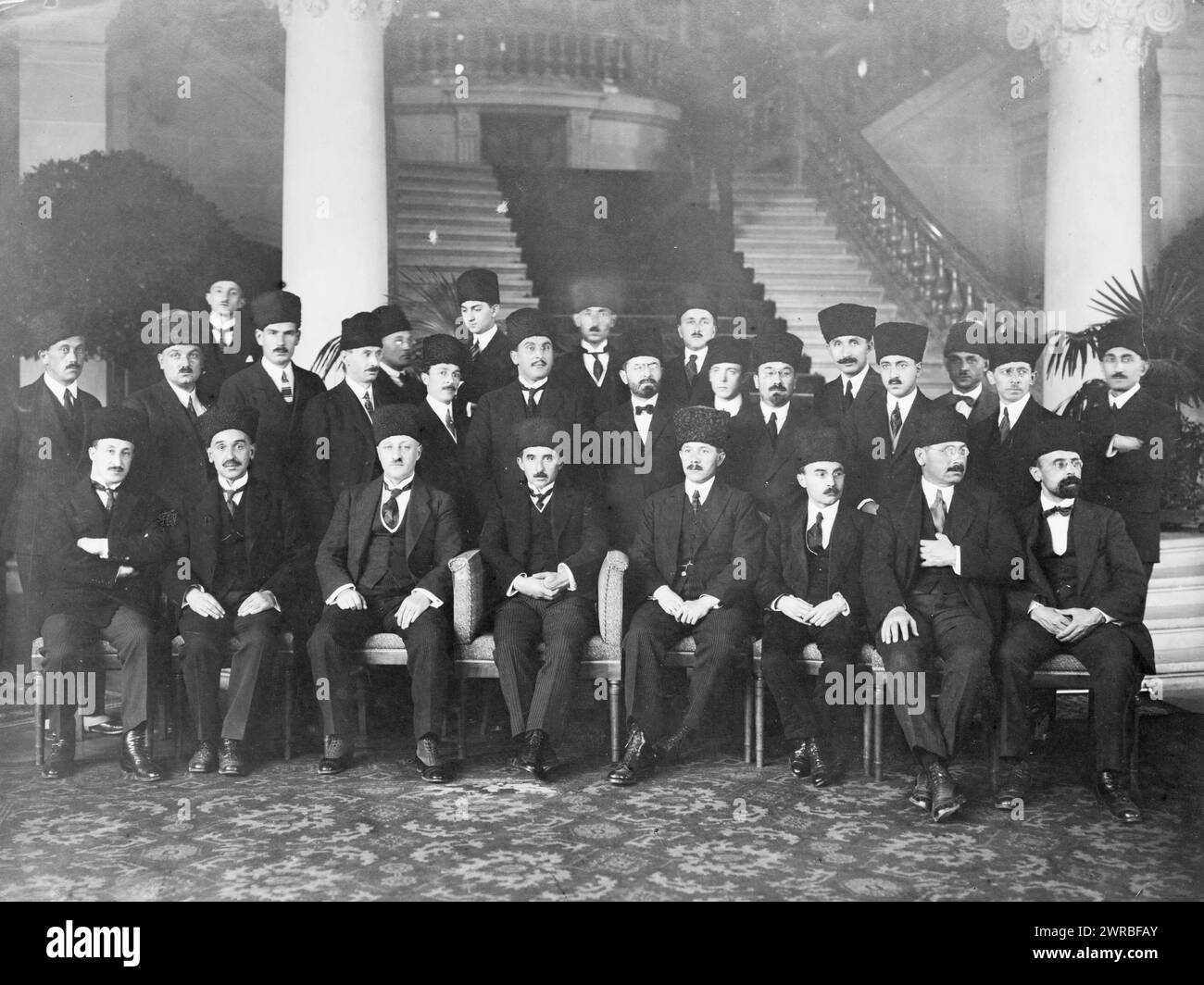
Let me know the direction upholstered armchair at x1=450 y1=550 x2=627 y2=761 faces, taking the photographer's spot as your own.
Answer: facing the viewer

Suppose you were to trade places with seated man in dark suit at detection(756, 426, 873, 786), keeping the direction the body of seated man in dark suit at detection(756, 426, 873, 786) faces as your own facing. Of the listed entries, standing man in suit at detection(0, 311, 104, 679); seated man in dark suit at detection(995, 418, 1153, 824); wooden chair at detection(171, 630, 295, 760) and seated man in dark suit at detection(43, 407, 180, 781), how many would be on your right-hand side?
3

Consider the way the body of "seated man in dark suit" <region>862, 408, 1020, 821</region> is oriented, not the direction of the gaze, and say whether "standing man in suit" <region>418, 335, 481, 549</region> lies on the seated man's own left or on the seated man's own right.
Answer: on the seated man's own right

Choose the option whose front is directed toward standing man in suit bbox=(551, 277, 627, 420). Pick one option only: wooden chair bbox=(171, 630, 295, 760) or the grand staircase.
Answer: the grand staircase

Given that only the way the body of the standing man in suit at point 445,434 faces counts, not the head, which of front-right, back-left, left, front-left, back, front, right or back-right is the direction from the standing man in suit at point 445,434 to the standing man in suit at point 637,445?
front-left

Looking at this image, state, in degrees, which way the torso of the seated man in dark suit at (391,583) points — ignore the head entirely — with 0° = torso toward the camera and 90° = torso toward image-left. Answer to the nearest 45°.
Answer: approximately 0°

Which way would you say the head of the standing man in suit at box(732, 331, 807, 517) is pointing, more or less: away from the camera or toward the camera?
toward the camera

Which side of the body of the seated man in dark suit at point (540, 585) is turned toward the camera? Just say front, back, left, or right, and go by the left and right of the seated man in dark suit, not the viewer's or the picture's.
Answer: front

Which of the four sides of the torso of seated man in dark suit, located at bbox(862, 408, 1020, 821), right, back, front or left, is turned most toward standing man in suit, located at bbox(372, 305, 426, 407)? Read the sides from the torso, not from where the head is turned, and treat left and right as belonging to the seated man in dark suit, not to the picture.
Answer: right

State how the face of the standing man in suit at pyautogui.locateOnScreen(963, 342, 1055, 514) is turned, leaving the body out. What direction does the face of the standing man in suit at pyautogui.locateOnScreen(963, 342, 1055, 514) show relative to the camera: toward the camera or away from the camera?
toward the camera

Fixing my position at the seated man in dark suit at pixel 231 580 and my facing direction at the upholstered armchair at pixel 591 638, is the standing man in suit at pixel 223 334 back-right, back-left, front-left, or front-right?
back-left

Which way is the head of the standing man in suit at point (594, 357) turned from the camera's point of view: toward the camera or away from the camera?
toward the camera

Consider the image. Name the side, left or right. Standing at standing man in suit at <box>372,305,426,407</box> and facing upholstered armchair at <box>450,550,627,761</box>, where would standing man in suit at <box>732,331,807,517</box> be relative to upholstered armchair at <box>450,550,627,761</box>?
left

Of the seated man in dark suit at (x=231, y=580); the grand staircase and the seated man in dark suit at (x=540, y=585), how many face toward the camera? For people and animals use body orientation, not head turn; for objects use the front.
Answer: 3

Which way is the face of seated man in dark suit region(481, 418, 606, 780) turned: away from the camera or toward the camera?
toward the camera

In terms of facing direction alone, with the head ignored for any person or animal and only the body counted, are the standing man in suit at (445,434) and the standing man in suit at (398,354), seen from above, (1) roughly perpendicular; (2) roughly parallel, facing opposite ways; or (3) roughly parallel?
roughly parallel

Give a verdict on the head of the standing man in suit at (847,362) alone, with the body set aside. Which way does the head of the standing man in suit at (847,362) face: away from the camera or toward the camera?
toward the camera
